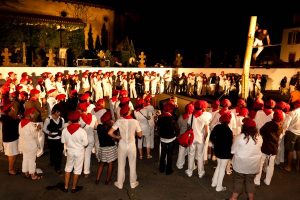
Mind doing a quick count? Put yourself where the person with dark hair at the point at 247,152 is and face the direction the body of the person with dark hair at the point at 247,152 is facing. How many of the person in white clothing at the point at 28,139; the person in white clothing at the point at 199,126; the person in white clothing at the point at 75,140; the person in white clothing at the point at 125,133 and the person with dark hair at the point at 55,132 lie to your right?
0

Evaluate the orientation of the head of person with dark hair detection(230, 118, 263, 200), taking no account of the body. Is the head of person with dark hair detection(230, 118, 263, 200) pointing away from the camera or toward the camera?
away from the camera

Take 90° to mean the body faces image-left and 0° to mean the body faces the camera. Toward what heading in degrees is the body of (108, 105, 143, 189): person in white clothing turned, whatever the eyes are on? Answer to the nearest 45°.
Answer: approximately 180°

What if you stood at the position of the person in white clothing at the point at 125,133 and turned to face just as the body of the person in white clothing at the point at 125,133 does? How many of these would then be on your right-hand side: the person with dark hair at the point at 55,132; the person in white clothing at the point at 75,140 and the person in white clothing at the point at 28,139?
0

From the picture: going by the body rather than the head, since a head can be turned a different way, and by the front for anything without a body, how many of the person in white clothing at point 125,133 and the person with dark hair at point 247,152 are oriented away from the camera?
2

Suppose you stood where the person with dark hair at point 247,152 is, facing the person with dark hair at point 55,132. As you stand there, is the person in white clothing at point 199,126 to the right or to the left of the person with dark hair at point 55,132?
right

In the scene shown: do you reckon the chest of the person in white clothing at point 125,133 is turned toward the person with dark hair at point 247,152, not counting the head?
no

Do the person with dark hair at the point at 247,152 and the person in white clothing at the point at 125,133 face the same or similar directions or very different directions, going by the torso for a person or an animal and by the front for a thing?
same or similar directions

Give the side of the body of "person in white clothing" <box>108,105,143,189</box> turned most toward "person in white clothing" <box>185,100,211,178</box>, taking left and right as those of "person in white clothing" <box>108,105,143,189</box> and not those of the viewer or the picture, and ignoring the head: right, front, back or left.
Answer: right

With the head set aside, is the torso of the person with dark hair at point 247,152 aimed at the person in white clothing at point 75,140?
no

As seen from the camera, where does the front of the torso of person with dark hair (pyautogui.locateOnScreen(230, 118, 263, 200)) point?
away from the camera

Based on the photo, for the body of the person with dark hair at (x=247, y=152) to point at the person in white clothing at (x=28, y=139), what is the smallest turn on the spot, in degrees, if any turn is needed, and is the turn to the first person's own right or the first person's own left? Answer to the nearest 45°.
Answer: approximately 90° to the first person's own left

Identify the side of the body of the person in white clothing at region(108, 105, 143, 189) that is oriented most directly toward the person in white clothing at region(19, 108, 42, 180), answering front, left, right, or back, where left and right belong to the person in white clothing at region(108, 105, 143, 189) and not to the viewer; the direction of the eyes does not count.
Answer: left

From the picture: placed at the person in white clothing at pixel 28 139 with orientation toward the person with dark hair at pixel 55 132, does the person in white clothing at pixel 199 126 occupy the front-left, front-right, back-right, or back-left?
front-right

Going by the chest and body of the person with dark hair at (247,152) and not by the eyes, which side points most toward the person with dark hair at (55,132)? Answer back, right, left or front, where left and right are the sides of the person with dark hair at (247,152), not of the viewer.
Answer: left

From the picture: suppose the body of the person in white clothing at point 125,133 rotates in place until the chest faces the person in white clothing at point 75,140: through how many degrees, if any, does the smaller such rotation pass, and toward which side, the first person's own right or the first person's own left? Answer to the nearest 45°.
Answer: approximately 90° to the first person's own left
